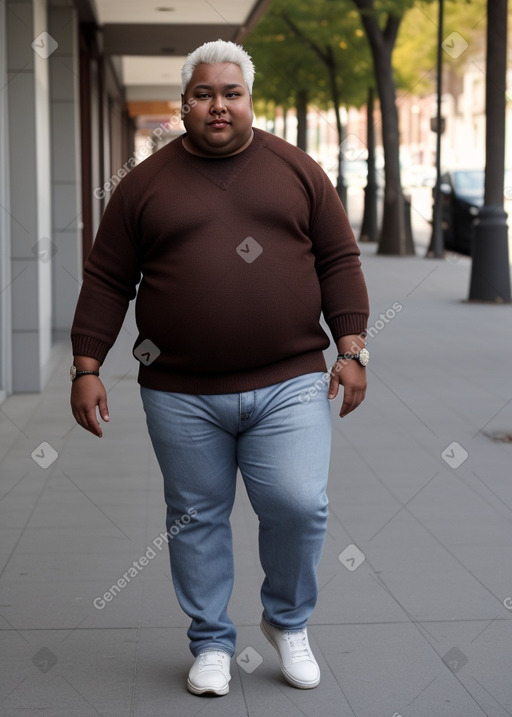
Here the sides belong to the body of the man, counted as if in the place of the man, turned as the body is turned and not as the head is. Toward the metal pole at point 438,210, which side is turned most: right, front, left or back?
back

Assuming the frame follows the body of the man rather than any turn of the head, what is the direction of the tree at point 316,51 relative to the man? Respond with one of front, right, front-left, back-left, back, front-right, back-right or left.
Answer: back

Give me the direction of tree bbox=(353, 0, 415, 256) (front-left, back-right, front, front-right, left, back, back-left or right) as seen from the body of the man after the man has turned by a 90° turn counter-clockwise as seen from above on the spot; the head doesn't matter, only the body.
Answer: left

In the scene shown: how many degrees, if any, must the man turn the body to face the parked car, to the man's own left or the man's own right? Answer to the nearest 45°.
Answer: approximately 180°

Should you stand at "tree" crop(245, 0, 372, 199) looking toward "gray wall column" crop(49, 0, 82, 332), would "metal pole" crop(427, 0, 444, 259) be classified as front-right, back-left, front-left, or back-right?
front-left

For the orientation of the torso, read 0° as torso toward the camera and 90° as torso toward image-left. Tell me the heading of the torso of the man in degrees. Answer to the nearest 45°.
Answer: approximately 0°
